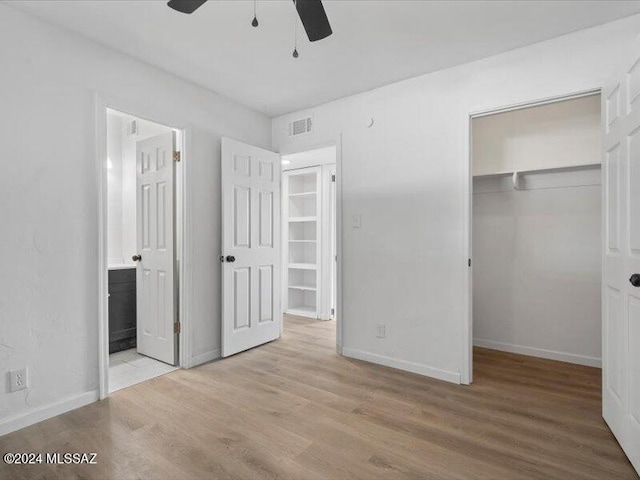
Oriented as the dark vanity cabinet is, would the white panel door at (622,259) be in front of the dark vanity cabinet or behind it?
in front

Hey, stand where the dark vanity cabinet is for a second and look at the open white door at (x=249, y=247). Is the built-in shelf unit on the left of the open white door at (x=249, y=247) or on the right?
left

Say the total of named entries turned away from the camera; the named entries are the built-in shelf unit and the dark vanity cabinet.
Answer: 0

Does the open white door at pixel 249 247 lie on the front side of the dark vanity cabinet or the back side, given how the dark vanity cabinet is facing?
on the front side

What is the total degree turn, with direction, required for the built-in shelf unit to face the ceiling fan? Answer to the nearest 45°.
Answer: approximately 45° to its left
